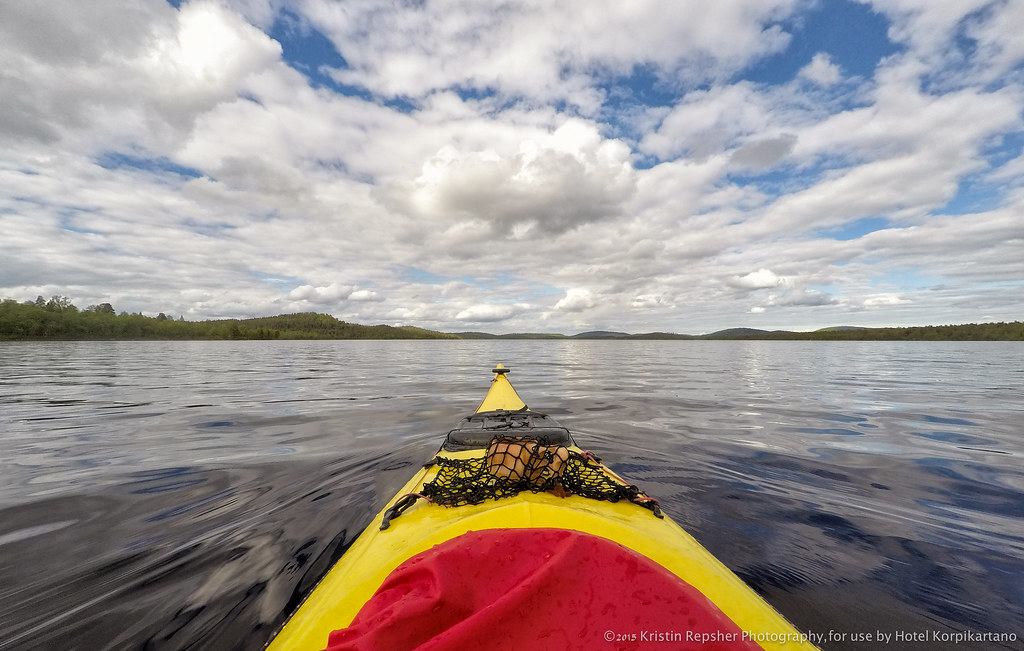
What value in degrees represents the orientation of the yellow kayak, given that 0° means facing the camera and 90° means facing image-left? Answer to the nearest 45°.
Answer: approximately 180°
